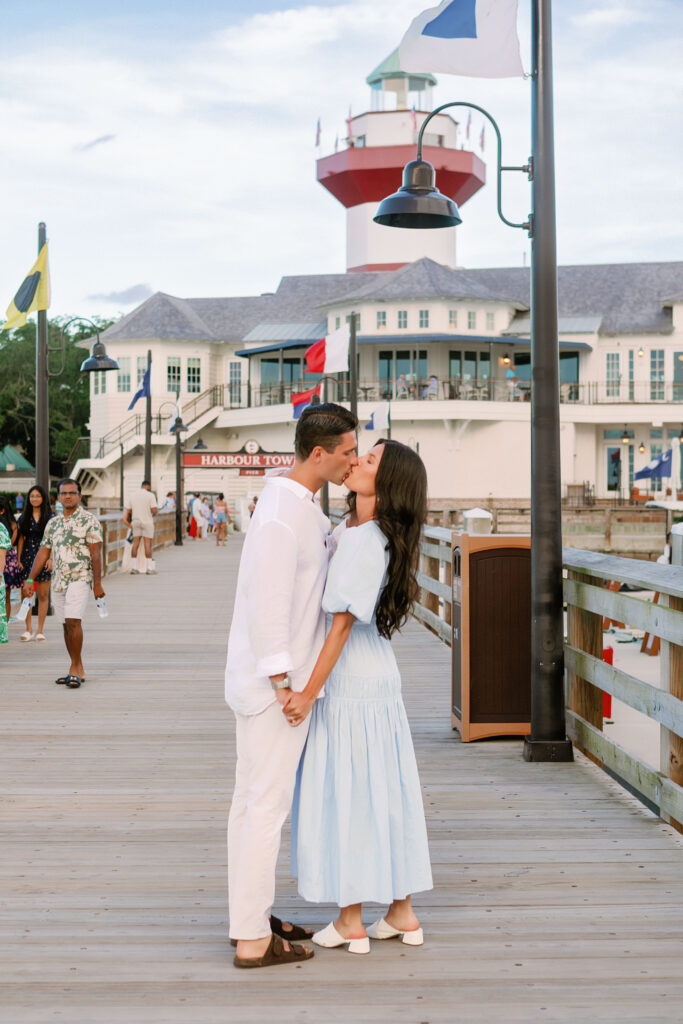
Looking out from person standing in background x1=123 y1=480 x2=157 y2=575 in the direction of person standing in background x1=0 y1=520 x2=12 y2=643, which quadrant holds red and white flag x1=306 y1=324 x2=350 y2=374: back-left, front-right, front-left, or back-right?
back-left

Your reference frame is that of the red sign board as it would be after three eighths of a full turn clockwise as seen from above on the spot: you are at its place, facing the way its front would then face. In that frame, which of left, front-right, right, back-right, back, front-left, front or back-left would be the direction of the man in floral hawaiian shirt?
back-left

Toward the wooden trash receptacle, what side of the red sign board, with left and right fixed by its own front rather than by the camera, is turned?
front

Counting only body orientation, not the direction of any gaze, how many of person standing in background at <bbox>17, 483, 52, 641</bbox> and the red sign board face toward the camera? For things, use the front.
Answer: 2

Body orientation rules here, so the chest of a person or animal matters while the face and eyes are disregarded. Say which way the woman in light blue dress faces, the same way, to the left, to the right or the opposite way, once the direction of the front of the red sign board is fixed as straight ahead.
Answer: to the right

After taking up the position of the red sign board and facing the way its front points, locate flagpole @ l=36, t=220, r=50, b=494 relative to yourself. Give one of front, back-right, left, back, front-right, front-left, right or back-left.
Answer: front

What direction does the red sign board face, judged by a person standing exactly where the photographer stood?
facing the viewer

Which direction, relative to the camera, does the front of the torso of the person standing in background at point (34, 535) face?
toward the camera

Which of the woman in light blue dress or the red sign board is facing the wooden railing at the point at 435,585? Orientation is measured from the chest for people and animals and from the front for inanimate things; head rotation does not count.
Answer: the red sign board

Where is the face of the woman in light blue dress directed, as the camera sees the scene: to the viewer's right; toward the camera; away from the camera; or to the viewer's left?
to the viewer's left

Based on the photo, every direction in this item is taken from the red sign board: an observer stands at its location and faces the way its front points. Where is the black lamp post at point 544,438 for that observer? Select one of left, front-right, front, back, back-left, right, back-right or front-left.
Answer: front

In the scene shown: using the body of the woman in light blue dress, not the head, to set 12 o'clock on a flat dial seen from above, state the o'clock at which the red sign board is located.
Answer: The red sign board is roughly at 3 o'clock from the woman in light blue dress.

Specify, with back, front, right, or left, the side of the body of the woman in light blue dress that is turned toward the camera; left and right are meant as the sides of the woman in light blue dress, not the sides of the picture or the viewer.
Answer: left
